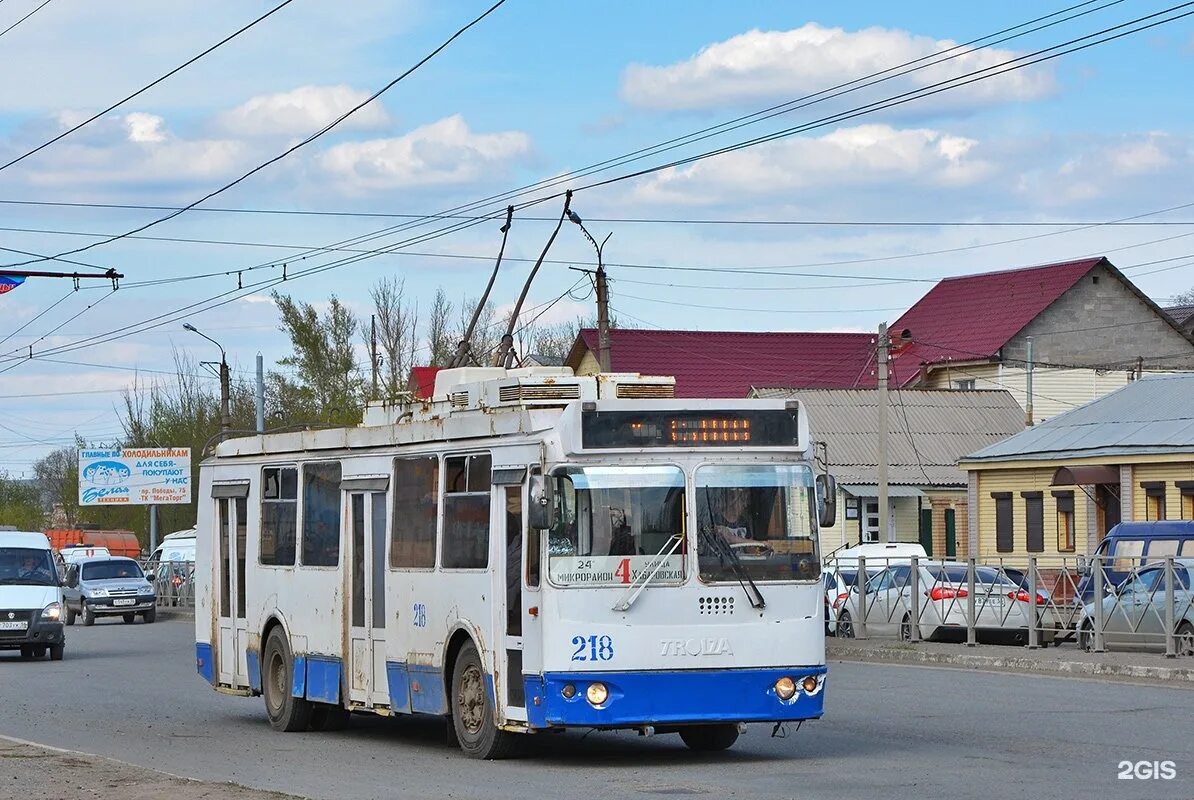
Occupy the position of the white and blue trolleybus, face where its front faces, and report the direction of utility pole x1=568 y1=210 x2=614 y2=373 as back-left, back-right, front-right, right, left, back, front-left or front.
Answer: back-left

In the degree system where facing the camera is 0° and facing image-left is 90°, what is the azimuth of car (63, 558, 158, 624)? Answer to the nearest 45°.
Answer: approximately 315°

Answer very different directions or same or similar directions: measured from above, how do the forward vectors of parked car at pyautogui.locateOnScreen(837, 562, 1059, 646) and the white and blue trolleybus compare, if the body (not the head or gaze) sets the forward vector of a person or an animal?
very different directions

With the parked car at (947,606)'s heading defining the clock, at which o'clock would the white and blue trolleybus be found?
The white and blue trolleybus is roughly at 8 o'clock from the parked car.

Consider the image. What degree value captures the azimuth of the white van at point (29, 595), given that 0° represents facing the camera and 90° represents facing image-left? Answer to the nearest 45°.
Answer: approximately 0°

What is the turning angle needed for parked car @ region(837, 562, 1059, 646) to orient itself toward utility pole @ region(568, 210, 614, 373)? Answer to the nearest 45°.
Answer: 0° — it already faces it

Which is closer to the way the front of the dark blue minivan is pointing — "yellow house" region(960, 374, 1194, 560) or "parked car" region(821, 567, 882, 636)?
the parked car

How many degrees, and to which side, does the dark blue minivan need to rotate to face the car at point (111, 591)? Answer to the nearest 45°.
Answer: approximately 45° to its right

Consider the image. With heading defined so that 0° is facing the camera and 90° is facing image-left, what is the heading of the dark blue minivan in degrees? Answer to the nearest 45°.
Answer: approximately 90°

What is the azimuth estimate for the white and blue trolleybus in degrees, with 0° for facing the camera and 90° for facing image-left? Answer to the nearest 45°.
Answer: approximately 315°
